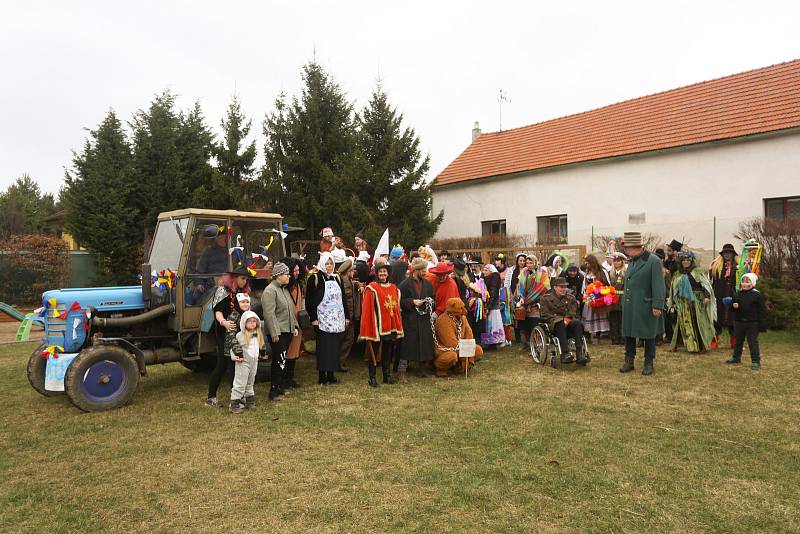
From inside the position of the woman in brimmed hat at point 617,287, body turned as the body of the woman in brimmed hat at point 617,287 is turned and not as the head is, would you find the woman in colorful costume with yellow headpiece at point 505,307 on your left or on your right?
on your right

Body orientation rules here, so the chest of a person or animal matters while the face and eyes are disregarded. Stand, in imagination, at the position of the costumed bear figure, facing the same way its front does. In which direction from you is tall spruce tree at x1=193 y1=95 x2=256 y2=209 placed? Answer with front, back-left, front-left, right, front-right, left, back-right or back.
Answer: back

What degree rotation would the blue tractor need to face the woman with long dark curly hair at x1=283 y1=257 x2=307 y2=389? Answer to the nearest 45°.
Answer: approximately 135° to its left

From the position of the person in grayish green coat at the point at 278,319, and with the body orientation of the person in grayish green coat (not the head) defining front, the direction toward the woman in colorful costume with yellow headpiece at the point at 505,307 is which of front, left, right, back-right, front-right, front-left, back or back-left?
left

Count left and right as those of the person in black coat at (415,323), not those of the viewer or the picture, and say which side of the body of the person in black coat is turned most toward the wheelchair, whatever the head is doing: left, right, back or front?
left

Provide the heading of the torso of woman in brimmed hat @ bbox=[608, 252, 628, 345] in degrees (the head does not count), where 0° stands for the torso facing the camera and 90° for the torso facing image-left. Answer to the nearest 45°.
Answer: approximately 0°

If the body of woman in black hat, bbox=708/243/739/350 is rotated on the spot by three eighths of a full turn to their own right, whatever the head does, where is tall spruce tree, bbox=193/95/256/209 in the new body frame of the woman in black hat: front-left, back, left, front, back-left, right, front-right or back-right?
front-left

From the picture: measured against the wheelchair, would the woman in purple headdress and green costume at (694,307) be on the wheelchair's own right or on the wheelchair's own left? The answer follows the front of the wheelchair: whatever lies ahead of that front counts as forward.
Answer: on the wheelchair's own left

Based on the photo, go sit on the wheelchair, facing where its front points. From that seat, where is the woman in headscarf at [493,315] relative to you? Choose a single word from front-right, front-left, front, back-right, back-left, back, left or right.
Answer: back

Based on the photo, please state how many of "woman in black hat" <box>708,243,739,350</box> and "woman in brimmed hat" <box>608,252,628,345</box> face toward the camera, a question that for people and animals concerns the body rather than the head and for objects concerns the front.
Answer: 2
